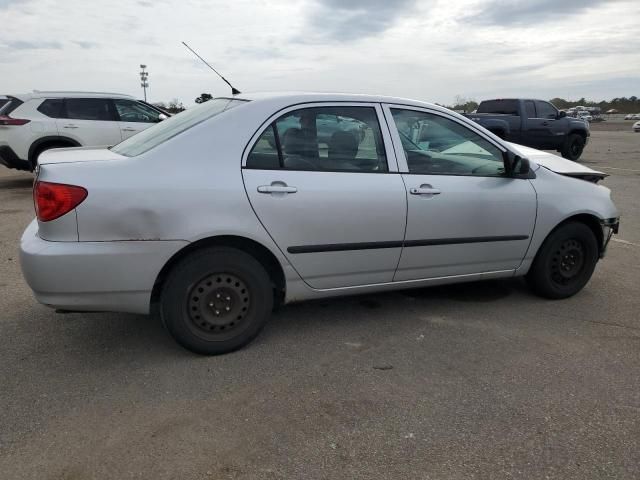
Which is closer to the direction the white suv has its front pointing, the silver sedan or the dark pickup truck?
the dark pickup truck

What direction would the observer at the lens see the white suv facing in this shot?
facing away from the viewer and to the right of the viewer

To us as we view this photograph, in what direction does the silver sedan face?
facing away from the viewer and to the right of the viewer

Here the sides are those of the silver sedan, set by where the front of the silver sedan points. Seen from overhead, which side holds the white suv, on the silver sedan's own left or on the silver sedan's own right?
on the silver sedan's own left

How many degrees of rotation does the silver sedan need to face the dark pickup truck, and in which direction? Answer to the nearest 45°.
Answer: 0° — it already faces it

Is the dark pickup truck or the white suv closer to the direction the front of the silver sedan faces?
the dark pickup truck

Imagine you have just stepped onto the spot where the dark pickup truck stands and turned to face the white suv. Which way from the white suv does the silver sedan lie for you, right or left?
left
